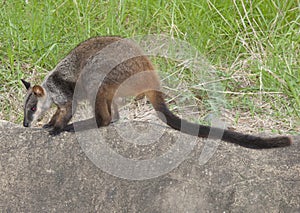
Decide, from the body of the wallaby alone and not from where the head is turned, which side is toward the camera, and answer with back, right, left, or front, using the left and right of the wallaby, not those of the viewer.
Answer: left
